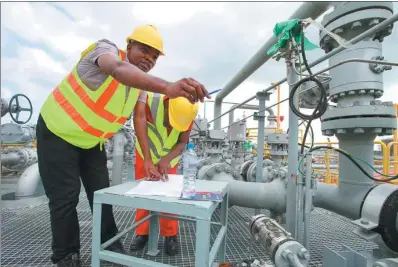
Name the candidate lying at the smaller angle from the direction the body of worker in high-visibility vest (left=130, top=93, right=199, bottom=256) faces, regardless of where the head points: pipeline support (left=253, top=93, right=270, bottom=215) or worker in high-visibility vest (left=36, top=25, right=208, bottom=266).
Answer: the worker in high-visibility vest

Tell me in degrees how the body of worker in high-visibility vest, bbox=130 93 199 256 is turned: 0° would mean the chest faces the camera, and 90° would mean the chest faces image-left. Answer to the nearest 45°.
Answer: approximately 0°

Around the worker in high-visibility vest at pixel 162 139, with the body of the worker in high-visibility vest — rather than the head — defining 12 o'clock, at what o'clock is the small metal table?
The small metal table is roughly at 12 o'clock from the worker in high-visibility vest.

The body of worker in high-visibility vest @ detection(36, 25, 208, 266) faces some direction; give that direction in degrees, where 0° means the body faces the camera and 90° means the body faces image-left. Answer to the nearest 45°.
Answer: approximately 315°

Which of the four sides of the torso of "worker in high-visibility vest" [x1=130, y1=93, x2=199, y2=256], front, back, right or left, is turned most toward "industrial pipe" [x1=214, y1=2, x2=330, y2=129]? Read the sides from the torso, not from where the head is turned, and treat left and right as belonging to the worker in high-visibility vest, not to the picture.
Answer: left

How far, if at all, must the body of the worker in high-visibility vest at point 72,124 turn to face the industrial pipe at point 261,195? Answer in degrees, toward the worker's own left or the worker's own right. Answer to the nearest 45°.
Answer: approximately 45° to the worker's own left

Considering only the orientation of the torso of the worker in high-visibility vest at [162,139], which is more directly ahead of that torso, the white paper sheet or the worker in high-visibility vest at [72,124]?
the white paper sheet

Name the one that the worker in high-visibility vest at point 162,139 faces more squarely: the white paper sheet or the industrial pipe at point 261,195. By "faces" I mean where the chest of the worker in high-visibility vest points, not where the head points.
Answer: the white paper sheet

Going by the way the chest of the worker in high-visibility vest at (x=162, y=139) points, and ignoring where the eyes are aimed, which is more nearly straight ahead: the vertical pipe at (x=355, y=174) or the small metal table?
the small metal table

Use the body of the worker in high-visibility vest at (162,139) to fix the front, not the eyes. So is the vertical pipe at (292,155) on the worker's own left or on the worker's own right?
on the worker's own left

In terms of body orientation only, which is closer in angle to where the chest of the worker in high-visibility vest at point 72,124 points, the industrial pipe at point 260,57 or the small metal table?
the small metal table
